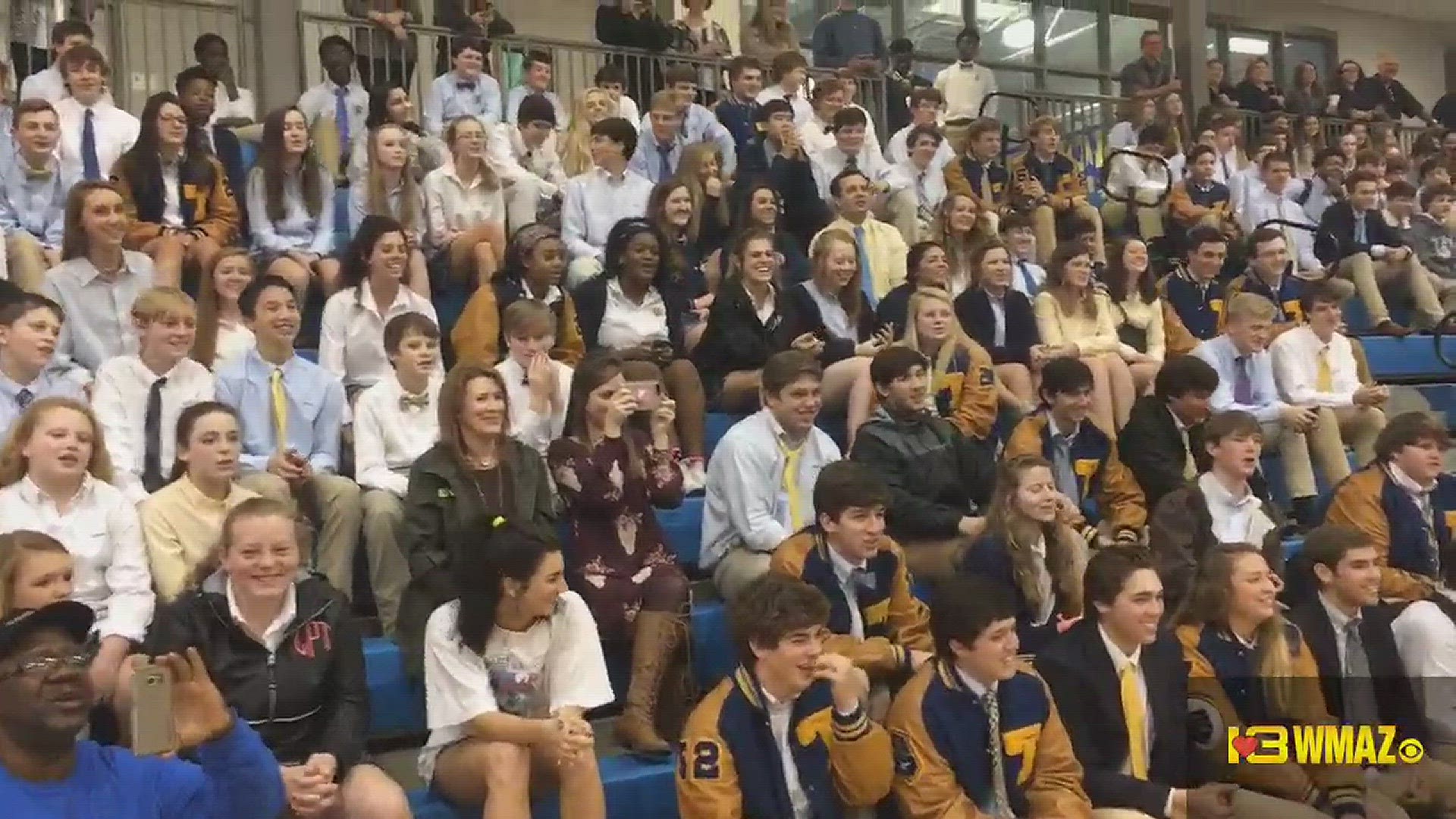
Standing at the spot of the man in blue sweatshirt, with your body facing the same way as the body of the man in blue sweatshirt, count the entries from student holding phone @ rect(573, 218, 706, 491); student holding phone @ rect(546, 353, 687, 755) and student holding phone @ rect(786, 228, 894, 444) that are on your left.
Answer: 3

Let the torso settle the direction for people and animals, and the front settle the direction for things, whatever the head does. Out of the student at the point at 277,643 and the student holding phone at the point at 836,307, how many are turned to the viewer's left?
0

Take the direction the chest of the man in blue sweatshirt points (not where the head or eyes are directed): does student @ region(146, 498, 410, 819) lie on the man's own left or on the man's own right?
on the man's own left

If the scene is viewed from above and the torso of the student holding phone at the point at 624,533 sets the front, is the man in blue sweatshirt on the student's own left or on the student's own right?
on the student's own right

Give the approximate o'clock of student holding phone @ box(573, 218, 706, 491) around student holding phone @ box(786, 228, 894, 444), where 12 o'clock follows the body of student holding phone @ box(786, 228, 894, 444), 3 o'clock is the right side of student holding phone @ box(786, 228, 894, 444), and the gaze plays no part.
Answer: student holding phone @ box(573, 218, 706, 491) is roughly at 4 o'clock from student holding phone @ box(786, 228, 894, 444).

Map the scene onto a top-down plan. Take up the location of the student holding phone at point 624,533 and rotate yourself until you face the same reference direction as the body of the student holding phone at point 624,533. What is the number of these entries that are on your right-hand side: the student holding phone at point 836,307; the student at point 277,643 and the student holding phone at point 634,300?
1

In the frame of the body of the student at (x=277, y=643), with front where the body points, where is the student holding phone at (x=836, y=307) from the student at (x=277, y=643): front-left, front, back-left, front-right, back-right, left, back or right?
back-left

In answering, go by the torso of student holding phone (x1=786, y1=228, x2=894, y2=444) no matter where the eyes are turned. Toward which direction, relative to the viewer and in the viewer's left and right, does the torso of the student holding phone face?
facing the viewer and to the right of the viewer

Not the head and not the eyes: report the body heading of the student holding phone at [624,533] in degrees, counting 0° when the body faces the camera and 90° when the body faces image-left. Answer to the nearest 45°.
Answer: approximately 315°

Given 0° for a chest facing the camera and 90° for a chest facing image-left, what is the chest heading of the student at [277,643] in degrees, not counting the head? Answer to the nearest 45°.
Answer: approximately 0°
